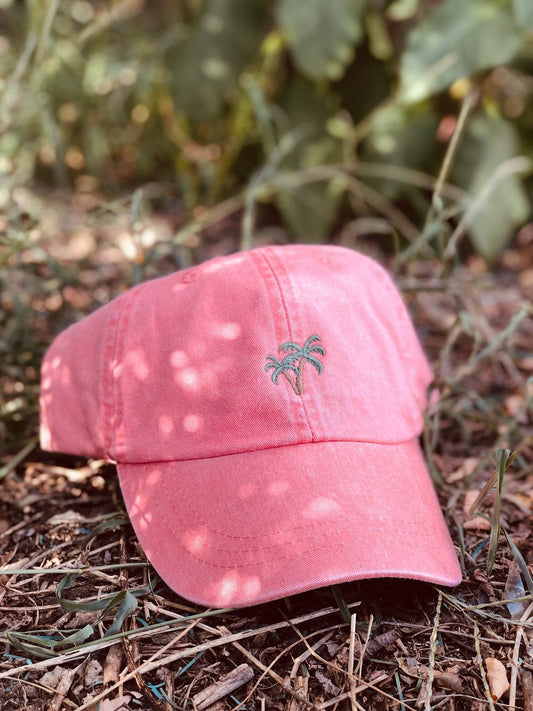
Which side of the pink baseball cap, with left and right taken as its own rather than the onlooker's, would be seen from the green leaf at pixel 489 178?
left

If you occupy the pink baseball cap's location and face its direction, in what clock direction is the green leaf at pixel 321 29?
The green leaf is roughly at 8 o'clock from the pink baseball cap.

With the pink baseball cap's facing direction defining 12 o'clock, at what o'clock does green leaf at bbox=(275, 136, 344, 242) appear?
The green leaf is roughly at 8 o'clock from the pink baseball cap.

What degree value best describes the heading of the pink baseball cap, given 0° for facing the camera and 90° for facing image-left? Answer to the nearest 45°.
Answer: approximately 315°

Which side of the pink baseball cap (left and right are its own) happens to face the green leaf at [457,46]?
left
